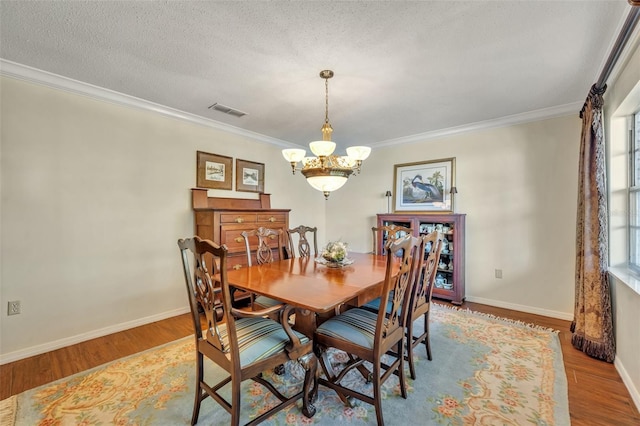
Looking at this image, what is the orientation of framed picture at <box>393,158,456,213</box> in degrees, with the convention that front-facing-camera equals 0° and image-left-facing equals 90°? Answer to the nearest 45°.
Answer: approximately 45°

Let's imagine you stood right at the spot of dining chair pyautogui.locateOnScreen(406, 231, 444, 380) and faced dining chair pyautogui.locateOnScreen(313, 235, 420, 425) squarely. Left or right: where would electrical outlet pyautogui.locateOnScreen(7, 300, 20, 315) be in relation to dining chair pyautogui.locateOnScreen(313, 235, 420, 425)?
right

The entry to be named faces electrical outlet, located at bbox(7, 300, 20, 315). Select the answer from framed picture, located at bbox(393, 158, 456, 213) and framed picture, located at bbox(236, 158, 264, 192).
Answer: framed picture, located at bbox(393, 158, 456, 213)

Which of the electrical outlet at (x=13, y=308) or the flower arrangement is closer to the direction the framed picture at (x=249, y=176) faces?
the flower arrangement

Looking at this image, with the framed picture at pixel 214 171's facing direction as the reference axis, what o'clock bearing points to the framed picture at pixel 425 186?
the framed picture at pixel 425 186 is roughly at 11 o'clock from the framed picture at pixel 214 171.

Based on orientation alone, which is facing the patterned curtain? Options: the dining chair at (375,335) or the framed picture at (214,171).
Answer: the framed picture

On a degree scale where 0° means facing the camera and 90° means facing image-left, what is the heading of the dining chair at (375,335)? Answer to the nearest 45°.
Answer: approximately 135°

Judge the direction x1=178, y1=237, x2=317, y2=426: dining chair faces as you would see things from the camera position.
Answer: facing away from the viewer and to the right of the viewer

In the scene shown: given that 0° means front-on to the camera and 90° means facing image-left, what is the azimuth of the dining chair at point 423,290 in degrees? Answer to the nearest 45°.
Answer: approximately 135°

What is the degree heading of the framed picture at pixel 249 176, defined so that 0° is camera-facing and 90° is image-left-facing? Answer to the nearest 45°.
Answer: approximately 315°
